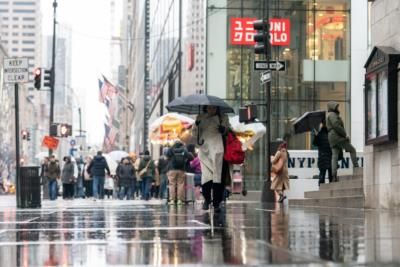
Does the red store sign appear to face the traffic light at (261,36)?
yes

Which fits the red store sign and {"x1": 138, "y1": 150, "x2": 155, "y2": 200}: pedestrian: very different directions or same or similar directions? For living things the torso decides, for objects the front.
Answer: very different directions

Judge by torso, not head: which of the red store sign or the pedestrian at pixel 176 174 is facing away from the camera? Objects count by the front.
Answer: the pedestrian
